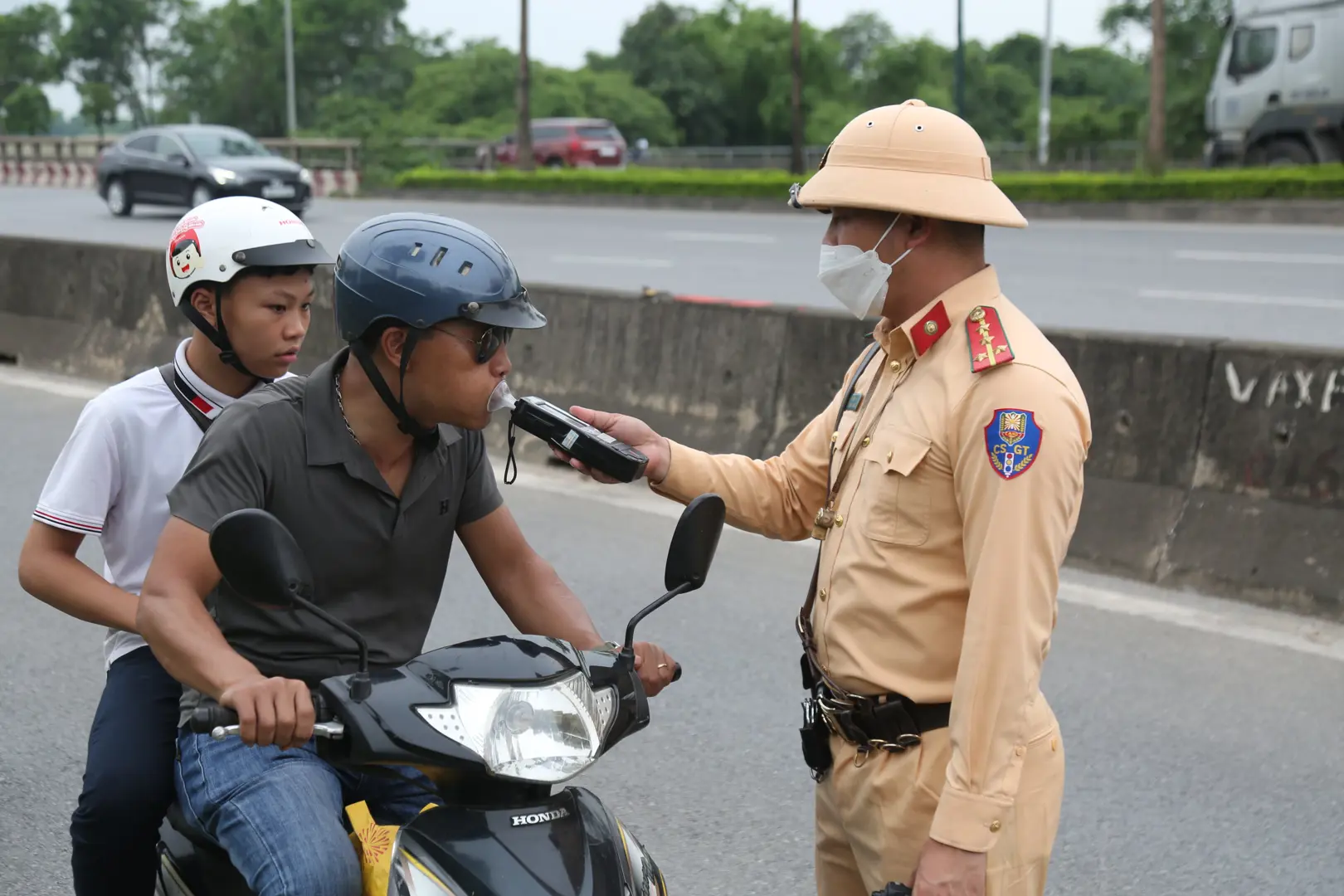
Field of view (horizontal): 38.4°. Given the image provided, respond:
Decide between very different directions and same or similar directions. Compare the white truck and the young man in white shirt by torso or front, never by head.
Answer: very different directions

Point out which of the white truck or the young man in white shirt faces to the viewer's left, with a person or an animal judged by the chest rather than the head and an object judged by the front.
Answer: the white truck

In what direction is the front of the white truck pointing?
to the viewer's left

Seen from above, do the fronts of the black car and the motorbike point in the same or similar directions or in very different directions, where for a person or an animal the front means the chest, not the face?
same or similar directions

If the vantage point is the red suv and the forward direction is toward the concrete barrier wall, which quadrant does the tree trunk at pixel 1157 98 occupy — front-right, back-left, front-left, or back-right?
front-left

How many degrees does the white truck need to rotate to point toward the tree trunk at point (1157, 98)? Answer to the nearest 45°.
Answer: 0° — it already faces it

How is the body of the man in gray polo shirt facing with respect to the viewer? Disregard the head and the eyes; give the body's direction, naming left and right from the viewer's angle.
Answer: facing the viewer and to the right of the viewer

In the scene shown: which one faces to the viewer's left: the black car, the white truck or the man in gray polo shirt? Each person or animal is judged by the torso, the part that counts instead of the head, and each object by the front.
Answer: the white truck

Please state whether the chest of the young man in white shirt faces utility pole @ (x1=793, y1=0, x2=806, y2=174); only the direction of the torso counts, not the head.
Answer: no

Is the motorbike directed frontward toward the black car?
no

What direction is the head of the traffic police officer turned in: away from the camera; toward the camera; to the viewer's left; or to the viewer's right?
to the viewer's left

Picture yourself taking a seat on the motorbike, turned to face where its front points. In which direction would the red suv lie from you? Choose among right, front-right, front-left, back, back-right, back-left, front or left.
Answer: back-left

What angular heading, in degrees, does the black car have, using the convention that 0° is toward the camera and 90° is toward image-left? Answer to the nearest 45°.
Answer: approximately 315°

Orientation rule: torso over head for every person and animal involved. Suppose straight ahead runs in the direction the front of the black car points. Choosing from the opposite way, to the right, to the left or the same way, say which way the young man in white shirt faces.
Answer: the same way

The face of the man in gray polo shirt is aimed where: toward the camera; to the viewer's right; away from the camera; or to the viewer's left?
to the viewer's right

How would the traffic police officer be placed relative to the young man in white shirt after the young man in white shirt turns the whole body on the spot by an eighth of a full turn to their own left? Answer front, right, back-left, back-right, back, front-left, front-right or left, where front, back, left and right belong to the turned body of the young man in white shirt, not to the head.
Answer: front-right

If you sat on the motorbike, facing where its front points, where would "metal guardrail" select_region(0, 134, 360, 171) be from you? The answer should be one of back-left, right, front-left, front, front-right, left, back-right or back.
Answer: back-left

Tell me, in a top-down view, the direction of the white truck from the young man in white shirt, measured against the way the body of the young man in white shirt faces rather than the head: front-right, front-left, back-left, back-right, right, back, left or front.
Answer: left

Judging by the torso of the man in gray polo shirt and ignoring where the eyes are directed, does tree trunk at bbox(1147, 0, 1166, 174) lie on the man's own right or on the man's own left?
on the man's own left
